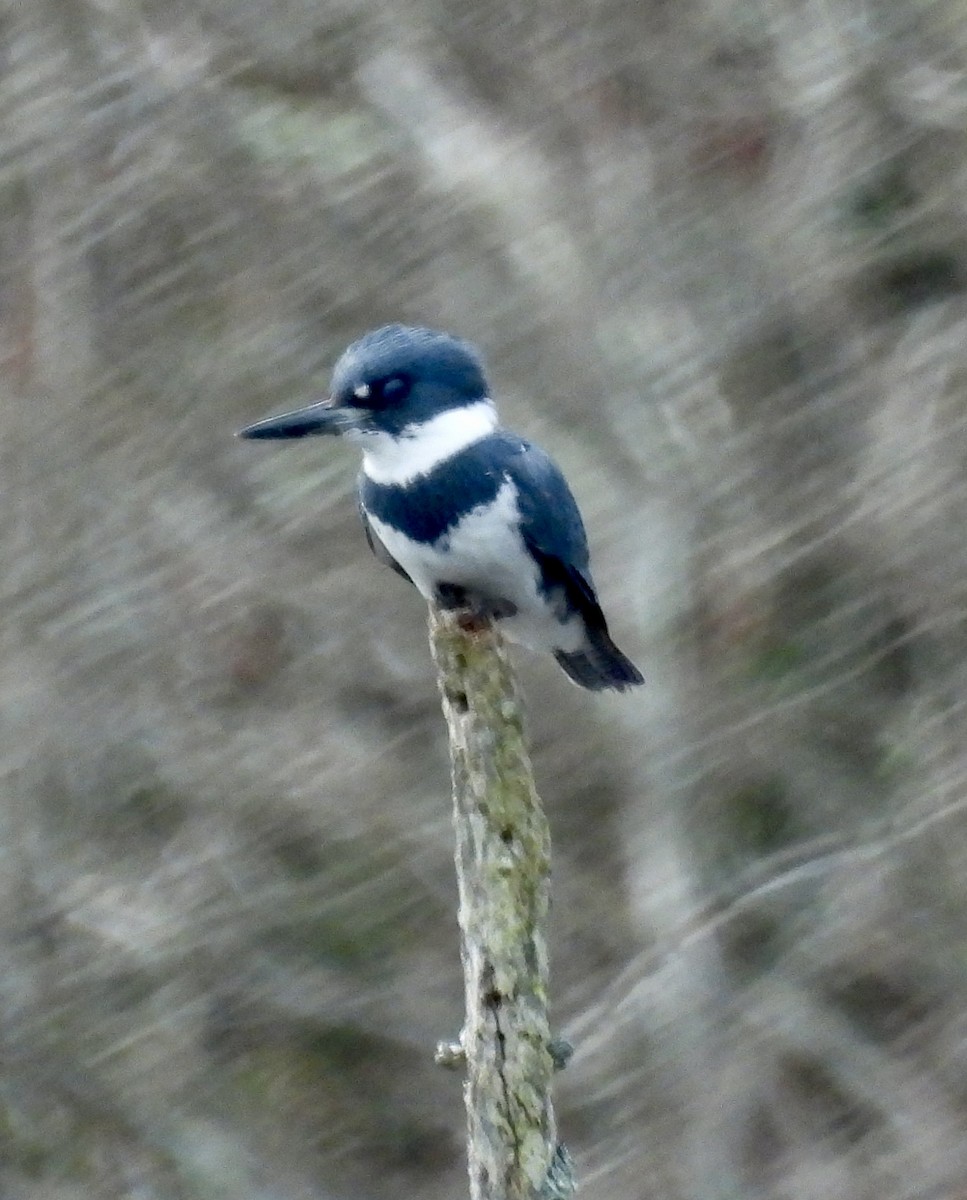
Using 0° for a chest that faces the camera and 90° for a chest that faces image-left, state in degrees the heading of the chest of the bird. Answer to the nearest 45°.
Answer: approximately 45°
